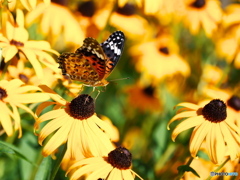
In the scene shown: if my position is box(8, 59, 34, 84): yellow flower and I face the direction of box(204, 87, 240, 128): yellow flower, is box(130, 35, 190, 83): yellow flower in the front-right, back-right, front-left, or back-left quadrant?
front-left

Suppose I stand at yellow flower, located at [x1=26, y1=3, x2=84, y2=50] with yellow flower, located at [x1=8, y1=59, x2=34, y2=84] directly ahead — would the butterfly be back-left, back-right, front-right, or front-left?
front-left

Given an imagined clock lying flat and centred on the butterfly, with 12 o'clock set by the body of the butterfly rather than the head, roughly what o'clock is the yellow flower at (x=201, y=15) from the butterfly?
The yellow flower is roughly at 10 o'clock from the butterfly.

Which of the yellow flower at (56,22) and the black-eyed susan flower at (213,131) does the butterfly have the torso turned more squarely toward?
the black-eyed susan flower

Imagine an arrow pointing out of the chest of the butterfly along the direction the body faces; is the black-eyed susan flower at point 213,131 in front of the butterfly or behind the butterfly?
in front

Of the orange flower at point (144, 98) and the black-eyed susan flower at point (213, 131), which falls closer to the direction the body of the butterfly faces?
the black-eyed susan flower

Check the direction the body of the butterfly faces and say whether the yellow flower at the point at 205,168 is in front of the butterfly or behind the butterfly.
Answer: in front

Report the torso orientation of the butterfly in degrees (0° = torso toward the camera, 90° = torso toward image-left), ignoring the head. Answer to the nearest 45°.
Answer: approximately 270°

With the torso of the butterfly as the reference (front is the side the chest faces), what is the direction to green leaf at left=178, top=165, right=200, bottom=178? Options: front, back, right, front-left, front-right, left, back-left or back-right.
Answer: front-right
